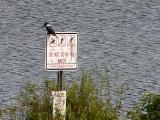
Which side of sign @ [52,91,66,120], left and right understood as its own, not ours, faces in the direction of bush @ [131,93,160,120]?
left

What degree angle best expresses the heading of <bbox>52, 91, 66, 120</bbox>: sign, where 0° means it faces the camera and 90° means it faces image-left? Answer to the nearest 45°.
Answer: approximately 0°
